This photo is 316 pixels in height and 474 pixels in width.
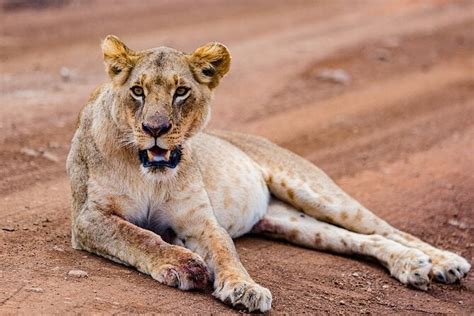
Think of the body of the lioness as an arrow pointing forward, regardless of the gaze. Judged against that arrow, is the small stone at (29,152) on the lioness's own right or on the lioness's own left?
on the lioness's own right

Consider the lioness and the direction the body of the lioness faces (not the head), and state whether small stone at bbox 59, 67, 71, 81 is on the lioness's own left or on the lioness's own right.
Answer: on the lioness's own right

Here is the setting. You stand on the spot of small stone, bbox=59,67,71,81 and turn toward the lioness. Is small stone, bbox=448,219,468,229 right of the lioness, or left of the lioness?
left

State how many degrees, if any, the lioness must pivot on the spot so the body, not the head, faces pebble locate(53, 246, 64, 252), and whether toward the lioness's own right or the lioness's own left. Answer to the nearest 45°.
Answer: approximately 45° to the lioness's own right

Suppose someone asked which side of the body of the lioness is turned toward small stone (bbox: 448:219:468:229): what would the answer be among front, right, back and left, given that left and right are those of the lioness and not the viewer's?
back

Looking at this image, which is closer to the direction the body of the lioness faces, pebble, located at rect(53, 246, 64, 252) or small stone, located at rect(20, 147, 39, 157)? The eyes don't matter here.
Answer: the pebble
